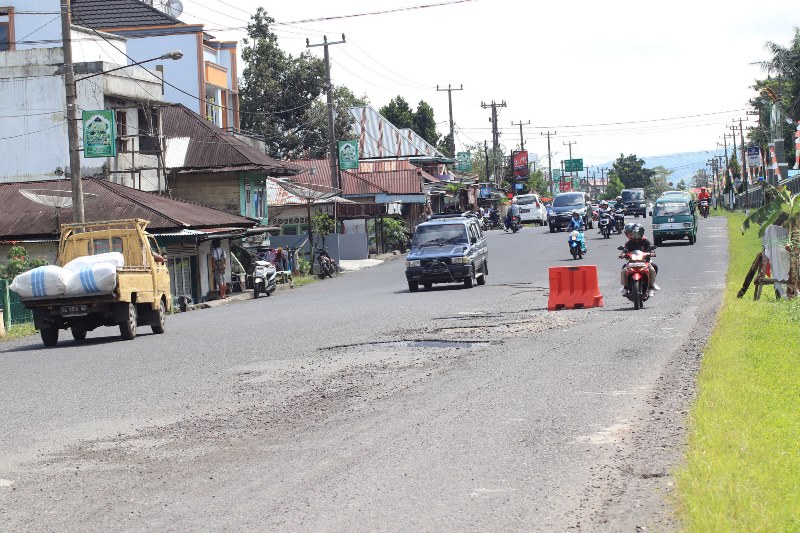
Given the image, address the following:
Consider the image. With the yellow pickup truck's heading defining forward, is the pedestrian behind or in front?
in front

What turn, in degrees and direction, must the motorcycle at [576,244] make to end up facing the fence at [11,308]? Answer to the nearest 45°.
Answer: approximately 45° to its right

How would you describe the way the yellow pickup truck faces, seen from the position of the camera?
facing away from the viewer and to the right of the viewer

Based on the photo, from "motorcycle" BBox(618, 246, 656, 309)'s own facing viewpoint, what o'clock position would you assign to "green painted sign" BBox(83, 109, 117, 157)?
The green painted sign is roughly at 4 o'clock from the motorcycle.

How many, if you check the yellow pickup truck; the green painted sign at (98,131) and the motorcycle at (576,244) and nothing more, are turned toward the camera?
2

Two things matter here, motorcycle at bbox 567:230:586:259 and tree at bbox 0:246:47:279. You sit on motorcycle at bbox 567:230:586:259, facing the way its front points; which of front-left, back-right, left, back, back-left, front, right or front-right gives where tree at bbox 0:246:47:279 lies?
front-right

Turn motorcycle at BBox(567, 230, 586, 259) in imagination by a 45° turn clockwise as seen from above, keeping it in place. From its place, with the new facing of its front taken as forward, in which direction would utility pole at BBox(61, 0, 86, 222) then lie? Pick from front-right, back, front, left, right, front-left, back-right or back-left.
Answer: front

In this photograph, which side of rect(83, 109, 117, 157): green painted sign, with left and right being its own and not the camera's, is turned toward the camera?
front

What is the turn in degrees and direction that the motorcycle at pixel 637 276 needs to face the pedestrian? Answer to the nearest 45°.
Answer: approximately 135° to its right

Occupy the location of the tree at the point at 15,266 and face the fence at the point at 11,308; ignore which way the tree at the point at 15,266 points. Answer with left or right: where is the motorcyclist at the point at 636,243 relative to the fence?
left

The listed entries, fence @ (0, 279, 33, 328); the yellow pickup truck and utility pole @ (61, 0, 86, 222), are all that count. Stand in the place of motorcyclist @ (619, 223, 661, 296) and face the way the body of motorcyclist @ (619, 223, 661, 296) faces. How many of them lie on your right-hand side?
3

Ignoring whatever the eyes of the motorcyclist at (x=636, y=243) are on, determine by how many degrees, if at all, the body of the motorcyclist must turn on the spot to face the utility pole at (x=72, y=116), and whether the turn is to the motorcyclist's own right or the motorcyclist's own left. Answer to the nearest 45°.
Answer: approximately 90° to the motorcyclist's own right

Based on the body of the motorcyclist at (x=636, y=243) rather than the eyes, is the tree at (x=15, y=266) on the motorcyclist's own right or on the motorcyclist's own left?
on the motorcyclist's own right

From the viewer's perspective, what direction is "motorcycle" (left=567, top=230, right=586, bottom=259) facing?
toward the camera

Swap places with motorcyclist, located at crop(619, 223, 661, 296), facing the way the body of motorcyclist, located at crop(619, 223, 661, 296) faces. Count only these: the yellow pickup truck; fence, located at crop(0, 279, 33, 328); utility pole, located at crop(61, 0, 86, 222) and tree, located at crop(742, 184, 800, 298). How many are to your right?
3

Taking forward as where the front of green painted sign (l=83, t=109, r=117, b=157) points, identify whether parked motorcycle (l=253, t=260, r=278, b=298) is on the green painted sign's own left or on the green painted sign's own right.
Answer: on the green painted sign's own left
